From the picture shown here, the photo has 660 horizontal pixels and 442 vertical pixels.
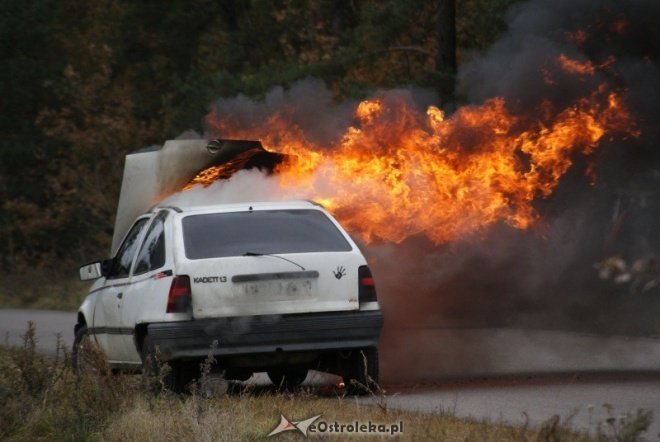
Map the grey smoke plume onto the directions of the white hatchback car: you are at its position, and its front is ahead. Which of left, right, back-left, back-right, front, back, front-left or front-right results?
right
